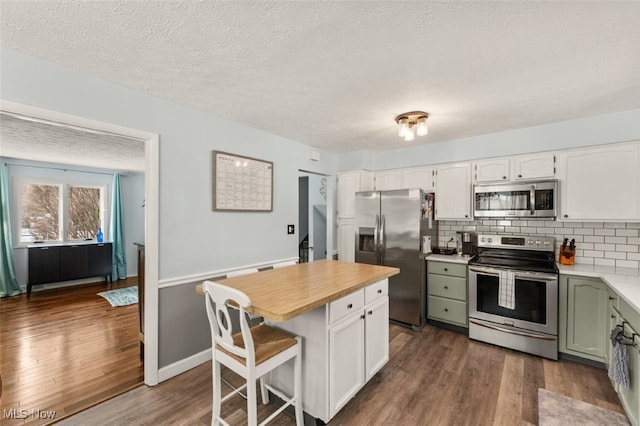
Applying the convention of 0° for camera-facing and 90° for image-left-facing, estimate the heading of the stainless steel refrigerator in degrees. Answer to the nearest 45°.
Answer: approximately 45°

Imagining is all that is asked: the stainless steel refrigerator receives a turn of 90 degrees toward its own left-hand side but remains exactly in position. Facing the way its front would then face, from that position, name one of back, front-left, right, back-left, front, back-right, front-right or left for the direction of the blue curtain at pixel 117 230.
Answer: back-right

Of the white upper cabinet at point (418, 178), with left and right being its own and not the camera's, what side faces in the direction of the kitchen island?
front

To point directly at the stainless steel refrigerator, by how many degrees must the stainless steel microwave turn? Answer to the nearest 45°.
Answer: approximately 90° to its right

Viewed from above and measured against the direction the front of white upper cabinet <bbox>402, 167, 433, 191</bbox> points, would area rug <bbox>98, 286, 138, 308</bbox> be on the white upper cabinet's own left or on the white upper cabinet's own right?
on the white upper cabinet's own right

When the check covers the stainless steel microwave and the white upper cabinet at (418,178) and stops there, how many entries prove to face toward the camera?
2

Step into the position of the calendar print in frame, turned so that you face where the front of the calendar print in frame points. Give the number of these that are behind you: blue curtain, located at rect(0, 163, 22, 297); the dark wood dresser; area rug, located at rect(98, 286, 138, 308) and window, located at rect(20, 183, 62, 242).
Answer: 4

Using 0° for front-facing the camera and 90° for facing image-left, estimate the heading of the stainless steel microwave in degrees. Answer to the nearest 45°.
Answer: approximately 0°
